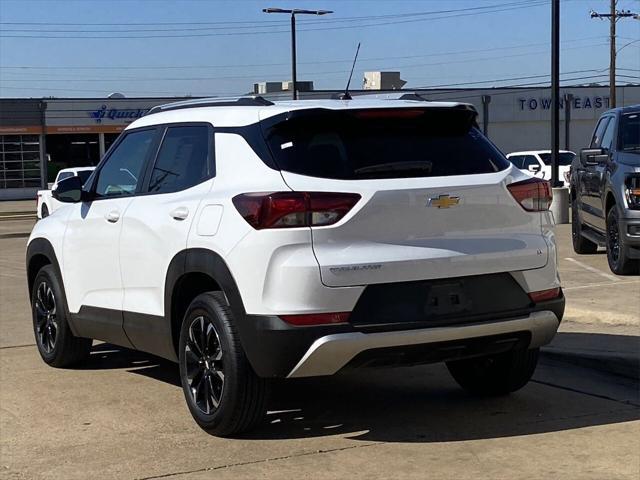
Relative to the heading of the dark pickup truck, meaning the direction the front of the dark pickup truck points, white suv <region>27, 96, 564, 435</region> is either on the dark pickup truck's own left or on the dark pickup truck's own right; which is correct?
on the dark pickup truck's own right

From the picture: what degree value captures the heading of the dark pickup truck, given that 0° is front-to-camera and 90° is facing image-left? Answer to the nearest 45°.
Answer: approximately 315°

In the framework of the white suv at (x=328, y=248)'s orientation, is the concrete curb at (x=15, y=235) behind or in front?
in front

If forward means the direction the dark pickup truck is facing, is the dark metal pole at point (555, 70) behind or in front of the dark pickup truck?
behind

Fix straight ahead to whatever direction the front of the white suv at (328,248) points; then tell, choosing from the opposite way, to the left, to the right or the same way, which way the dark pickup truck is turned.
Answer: the opposite way

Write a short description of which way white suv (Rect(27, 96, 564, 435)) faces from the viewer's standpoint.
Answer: facing away from the viewer and to the left of the viewer

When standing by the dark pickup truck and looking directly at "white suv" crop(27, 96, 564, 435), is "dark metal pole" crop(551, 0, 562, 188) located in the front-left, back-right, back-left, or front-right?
back-right

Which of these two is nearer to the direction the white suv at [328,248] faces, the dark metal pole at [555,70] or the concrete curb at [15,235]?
the concrete curb

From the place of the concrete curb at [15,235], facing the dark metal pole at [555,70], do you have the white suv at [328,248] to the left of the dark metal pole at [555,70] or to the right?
right

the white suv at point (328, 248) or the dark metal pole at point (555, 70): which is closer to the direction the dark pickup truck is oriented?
the white suv

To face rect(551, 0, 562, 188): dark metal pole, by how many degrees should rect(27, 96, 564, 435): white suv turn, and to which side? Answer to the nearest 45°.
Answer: approximately 45° to its right
